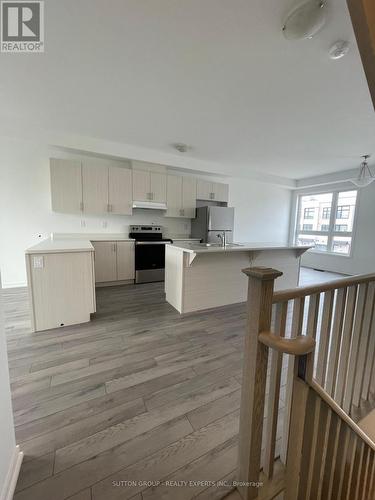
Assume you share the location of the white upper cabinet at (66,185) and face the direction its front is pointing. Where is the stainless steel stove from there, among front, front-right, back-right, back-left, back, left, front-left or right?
left

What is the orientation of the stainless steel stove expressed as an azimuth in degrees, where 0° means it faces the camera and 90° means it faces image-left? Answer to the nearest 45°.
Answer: approximately 0°

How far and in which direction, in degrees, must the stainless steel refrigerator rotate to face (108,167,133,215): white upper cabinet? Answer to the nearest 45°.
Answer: approximately 90° to its right

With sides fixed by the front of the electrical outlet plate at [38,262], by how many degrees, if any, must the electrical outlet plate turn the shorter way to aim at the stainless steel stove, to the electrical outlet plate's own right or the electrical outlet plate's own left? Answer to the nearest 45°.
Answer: approximately 135° to the electrical outlet plate's own left

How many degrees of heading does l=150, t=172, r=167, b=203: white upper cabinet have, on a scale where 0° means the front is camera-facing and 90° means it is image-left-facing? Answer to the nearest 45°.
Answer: approximately 315°

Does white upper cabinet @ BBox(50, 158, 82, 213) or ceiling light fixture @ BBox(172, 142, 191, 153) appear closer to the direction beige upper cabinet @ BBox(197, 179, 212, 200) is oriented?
the ceiling light fixture

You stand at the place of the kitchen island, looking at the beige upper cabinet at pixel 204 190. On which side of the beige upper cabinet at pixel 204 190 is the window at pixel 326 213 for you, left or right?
right

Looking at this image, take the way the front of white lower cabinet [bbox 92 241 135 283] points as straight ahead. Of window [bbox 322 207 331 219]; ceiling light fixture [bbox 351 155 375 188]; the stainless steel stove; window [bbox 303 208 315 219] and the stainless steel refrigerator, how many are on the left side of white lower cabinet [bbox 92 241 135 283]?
5

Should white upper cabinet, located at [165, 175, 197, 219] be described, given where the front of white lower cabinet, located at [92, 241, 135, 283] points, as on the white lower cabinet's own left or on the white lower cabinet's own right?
on the white lower cabinet's own left

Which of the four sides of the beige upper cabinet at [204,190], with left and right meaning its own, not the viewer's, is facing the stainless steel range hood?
right

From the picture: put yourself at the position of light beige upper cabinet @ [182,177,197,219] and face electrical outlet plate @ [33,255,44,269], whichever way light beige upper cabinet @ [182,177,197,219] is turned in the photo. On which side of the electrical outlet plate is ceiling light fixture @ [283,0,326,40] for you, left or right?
left

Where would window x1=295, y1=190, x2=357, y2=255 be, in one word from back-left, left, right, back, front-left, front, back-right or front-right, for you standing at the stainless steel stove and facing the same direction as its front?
left

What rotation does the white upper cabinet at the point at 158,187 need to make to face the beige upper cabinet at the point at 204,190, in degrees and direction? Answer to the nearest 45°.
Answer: approximately 45° to its left

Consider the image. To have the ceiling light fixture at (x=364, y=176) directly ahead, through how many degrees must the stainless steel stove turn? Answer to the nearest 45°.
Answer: approximately 90° to its left
